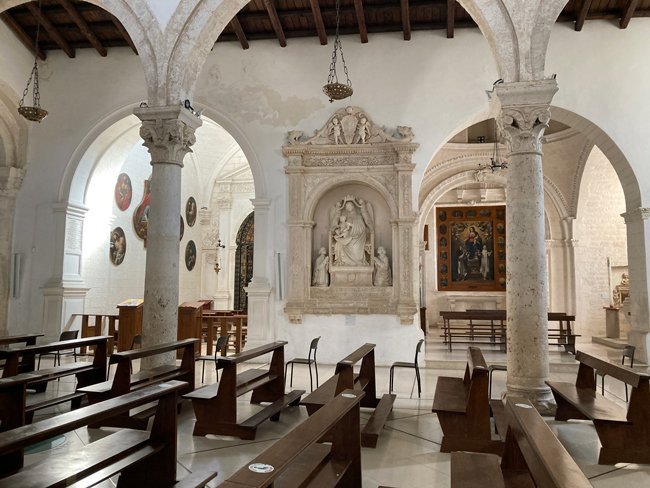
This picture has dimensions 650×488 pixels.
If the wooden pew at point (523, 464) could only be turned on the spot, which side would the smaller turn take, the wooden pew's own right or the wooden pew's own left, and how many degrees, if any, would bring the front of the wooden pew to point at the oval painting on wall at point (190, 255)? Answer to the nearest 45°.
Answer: approximately 45° to the wooden pew's own right

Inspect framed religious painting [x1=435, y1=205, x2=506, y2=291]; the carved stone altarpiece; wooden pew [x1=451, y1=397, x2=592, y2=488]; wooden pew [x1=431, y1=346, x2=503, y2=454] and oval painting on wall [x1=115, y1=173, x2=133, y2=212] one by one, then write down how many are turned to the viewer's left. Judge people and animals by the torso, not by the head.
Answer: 2

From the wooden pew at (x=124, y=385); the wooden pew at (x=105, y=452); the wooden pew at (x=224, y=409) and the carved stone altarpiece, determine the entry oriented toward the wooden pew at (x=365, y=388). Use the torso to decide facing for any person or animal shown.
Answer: the carved stone altarpiece

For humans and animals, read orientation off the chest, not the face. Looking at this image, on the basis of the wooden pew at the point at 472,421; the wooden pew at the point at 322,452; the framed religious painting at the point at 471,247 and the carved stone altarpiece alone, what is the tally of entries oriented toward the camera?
2

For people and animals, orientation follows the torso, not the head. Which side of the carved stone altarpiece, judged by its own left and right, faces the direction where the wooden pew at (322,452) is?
front

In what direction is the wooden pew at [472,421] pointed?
to the viewer's left

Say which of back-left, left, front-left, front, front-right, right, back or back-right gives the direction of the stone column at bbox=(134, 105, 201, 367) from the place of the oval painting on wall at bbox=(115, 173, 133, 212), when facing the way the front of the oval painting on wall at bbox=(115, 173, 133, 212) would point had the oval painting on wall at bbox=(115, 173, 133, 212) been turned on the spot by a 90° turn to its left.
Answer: back-right
